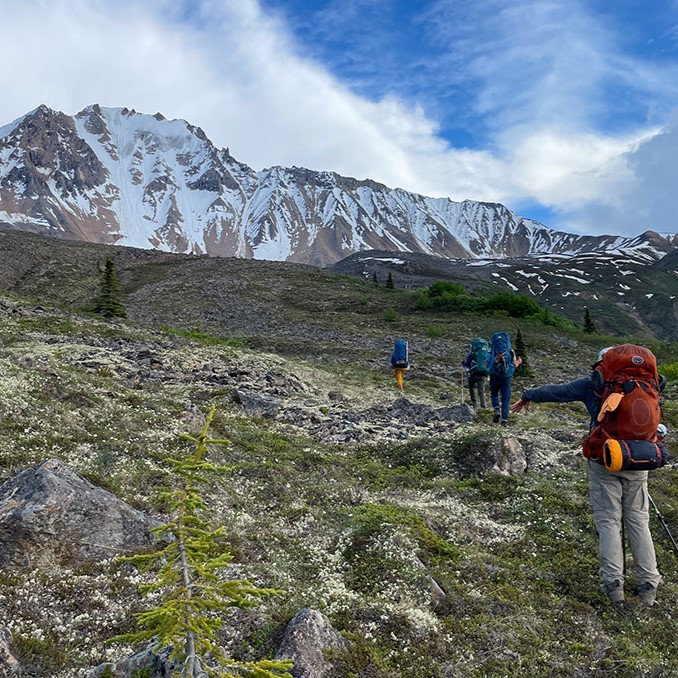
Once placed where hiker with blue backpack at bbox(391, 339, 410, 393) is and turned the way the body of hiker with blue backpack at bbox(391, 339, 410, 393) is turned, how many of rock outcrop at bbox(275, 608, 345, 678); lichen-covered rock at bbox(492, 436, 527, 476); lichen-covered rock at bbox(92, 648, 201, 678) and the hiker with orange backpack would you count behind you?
4

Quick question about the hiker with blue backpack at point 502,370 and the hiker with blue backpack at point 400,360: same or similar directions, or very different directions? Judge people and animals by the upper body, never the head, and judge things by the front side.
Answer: same or similar directions

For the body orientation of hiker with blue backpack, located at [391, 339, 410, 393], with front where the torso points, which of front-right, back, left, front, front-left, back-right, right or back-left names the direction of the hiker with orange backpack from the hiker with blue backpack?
back

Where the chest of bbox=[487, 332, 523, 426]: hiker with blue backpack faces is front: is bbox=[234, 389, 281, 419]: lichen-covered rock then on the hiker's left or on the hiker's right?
on the hiker's left

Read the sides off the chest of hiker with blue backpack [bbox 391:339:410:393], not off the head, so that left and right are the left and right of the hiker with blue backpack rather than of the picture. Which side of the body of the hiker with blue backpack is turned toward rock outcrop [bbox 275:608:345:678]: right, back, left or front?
back

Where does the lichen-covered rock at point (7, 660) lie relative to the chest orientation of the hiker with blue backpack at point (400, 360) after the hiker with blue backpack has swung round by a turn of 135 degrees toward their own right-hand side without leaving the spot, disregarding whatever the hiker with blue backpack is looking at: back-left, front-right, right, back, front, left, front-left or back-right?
front-right

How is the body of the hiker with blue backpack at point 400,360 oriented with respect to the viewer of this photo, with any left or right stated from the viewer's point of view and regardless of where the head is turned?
facing away from the viewer

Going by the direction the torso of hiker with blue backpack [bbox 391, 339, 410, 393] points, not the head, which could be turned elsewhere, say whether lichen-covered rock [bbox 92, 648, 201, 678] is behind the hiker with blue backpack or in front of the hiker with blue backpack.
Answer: behind

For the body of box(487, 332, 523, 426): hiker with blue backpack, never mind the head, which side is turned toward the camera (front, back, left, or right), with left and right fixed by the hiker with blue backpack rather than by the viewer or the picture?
back

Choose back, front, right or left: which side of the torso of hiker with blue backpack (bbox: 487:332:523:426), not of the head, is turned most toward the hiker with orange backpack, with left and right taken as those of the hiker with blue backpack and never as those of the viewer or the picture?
back

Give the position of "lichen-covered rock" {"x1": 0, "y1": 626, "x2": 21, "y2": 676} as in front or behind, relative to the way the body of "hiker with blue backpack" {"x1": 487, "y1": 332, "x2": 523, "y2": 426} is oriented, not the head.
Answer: behind

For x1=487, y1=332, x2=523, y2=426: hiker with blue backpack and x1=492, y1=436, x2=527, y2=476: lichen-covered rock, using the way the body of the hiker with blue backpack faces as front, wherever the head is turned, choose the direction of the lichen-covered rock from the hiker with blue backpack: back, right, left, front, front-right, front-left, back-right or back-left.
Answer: back

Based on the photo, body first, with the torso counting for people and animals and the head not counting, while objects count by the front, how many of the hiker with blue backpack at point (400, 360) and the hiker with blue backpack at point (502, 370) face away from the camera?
2
